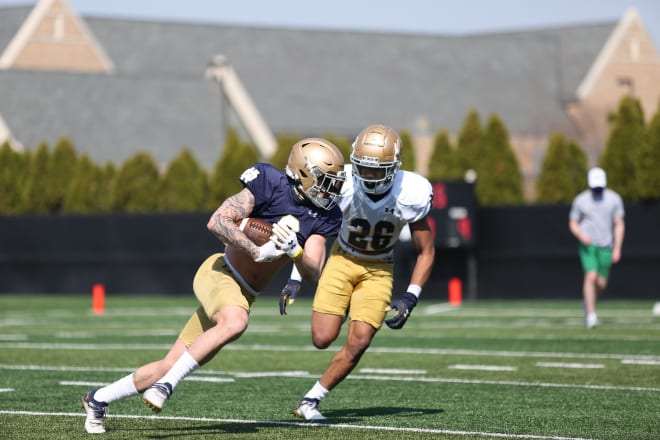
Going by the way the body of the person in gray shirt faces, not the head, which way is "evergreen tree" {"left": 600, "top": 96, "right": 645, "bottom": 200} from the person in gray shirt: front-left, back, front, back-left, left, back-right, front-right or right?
back

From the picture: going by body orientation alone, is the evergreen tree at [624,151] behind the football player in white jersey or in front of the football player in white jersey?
behind

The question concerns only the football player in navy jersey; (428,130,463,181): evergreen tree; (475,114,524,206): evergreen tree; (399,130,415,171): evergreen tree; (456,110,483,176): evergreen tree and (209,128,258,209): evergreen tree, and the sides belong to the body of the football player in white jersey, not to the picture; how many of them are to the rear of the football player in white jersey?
5

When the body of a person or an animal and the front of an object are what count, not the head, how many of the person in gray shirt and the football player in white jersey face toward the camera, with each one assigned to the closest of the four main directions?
2

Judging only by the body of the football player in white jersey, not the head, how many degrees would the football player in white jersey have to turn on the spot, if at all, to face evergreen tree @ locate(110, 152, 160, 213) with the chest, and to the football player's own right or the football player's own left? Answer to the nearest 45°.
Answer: approximately 180°

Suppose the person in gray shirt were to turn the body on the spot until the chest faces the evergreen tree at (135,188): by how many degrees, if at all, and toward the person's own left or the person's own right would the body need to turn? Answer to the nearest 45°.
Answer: approximately 135° to the person's own right

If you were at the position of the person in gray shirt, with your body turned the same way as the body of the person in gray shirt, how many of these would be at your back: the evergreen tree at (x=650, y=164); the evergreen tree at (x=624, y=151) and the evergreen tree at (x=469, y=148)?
3

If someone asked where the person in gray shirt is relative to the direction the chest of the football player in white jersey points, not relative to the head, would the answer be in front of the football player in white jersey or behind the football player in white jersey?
behind

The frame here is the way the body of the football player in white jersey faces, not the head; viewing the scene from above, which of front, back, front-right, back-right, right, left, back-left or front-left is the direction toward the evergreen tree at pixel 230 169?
back

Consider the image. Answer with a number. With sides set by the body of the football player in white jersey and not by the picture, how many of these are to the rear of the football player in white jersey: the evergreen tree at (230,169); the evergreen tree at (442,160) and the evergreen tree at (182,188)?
3

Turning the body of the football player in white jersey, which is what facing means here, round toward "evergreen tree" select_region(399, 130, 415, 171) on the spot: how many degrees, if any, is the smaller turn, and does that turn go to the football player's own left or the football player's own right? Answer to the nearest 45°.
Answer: approximately 180°

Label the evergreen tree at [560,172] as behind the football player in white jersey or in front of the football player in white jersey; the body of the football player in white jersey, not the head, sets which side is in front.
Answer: behind
